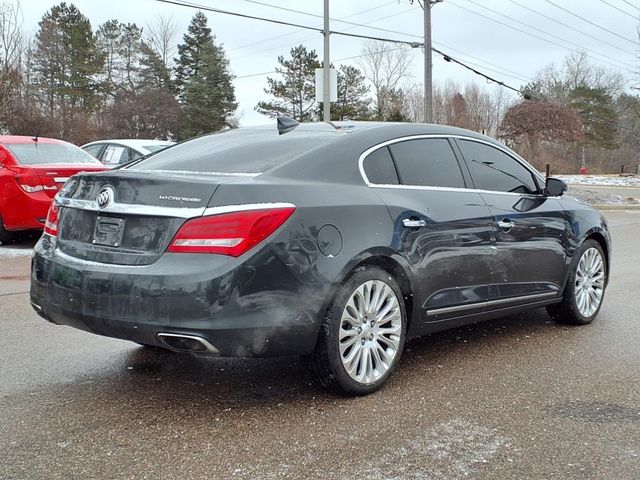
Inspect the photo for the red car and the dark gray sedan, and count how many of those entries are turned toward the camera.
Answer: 0

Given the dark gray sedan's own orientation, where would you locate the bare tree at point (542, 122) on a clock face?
The bare tree is roughly at 11 o'clock from the dark gray sedan.

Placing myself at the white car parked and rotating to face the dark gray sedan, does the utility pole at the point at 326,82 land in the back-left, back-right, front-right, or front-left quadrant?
back-left

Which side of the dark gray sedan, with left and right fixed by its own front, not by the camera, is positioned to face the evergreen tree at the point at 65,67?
left

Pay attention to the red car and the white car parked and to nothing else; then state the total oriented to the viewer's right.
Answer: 0

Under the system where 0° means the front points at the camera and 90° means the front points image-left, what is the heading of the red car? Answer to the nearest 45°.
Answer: approximately 135°

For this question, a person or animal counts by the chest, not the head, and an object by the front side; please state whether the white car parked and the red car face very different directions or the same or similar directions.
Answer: same or similar directions

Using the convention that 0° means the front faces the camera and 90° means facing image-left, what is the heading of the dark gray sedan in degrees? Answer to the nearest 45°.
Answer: approximately 225°

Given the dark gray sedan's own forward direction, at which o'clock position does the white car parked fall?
The white car parked is roughly at 10 o'clock from the dark gray sedan.

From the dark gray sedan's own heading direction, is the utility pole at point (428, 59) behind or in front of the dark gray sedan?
in front

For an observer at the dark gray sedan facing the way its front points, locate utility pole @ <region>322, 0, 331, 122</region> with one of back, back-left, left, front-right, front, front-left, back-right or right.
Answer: front-left

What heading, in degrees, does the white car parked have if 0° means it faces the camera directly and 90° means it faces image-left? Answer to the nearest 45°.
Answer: approximately 135°

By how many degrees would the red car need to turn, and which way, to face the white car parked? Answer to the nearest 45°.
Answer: approximately 90° to its right
